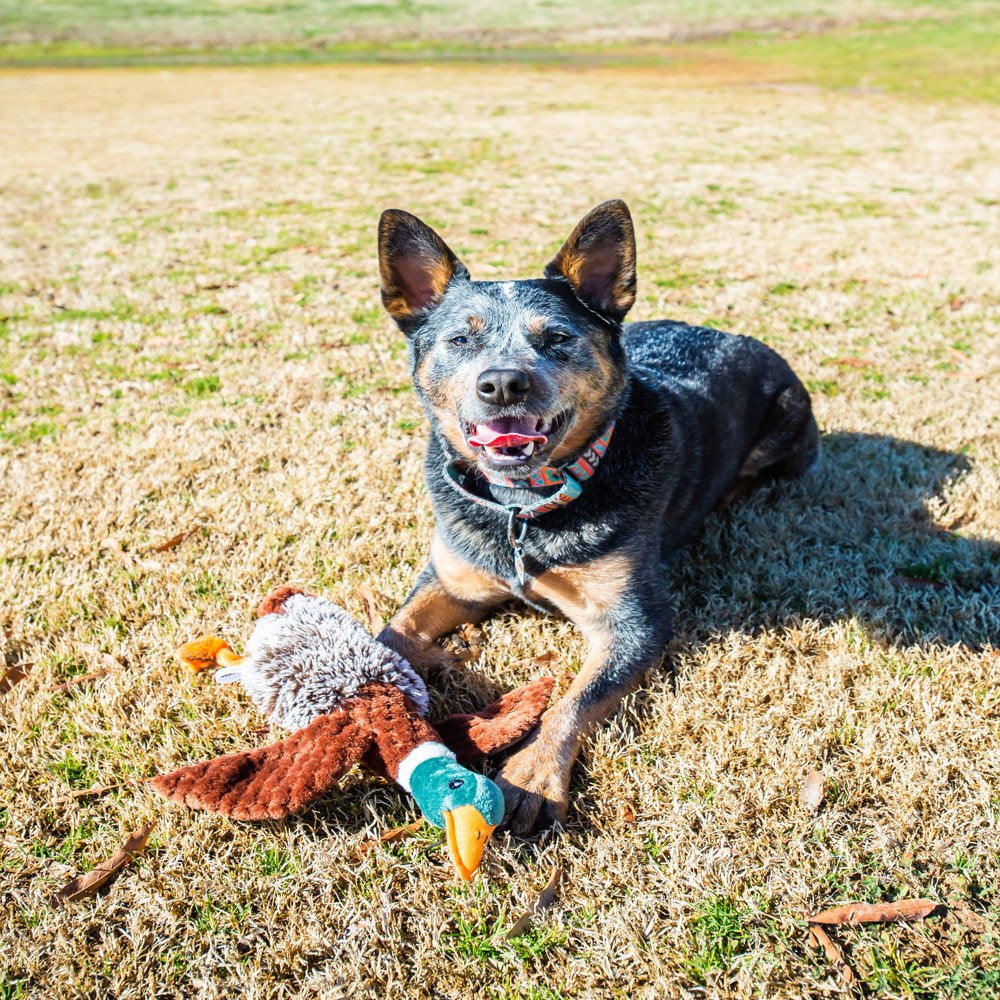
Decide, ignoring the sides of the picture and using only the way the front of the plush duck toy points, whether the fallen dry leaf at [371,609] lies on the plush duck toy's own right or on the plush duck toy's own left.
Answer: on the plush duck toy's own left

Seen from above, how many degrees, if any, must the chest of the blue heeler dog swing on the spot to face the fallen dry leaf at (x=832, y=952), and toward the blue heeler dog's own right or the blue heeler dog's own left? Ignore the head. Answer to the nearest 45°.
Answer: approximately 90° to the blue heeler dog's own left

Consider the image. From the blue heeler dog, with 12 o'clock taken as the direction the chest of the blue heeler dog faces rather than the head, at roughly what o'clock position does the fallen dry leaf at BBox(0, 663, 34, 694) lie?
The fallen dry leaf is roughly at 1 o'clock from the blue heeler dog.

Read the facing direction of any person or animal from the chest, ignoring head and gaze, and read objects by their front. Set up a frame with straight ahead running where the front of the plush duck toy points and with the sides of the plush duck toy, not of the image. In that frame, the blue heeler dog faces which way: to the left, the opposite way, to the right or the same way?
to the right

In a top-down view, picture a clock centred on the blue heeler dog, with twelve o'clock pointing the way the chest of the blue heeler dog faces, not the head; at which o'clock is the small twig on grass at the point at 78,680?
The small twig on grass is roughly at 1 o'clock from the blue heeler dog.

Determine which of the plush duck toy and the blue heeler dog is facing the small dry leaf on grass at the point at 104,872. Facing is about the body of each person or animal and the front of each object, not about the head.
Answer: the blue heeler dog

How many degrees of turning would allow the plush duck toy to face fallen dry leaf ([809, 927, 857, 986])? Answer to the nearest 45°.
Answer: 0° — it already faces it

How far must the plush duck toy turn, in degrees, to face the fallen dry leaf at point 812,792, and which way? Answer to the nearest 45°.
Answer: approximately 45° to its left

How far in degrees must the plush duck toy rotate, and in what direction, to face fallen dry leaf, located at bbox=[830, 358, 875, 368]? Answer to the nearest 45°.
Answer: approximately 90° to its left
